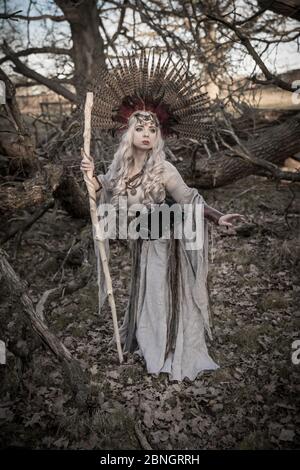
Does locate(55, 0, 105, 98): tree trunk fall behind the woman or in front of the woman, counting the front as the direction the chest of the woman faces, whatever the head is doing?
behind

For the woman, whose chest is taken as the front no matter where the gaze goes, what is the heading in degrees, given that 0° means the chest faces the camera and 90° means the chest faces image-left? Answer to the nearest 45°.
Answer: approximately 0°
